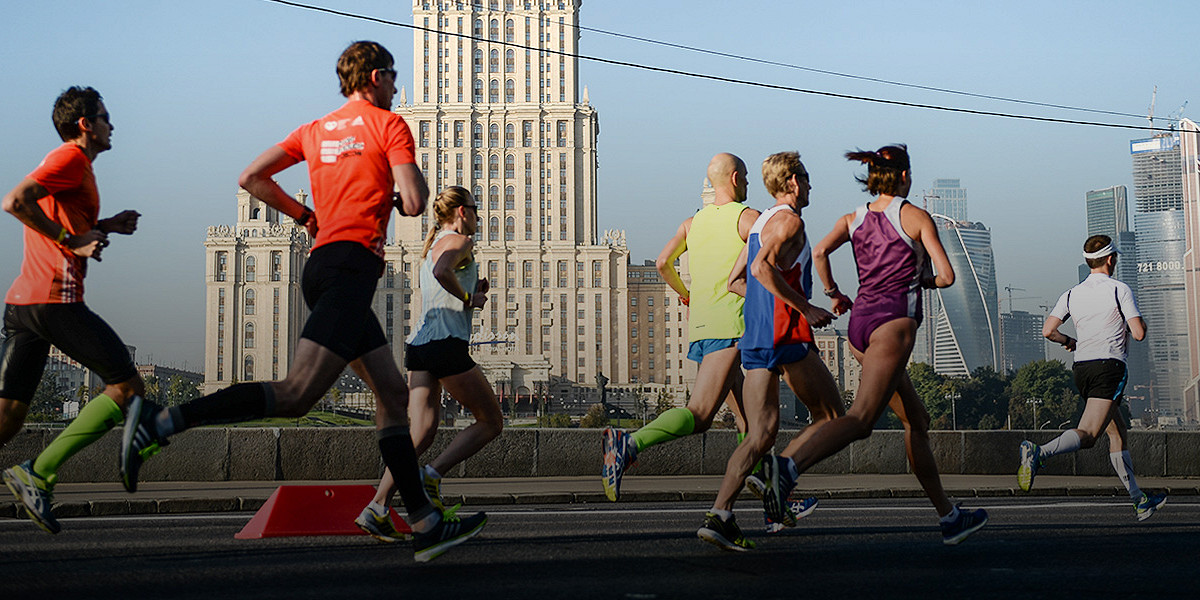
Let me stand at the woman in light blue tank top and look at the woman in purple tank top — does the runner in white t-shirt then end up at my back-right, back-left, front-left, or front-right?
front-left

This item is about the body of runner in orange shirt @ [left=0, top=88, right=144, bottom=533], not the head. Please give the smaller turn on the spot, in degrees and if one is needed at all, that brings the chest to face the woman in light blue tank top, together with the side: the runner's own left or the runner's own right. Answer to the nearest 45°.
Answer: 0° — they already face them

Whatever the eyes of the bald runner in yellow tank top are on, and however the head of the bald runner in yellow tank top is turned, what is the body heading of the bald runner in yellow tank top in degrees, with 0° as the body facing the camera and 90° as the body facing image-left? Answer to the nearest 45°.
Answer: approximately 225°

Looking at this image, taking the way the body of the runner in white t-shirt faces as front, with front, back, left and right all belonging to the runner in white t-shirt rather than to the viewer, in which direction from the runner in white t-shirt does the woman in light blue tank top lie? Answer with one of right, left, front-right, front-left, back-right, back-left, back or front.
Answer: back

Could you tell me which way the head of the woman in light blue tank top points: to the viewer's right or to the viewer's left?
to the viewer's right

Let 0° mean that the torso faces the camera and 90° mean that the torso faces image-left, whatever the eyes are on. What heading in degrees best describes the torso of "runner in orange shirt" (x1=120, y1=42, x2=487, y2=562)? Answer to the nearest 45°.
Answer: approximately 225°

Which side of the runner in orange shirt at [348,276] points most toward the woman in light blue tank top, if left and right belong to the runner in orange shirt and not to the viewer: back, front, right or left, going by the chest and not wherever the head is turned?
front

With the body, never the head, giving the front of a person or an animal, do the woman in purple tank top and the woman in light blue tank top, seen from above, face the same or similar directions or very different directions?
same or similar directions

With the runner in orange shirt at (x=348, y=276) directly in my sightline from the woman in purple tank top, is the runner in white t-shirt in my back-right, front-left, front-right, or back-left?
back-right

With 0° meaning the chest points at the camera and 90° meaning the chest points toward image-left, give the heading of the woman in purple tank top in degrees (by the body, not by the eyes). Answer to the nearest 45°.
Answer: approximately 225°

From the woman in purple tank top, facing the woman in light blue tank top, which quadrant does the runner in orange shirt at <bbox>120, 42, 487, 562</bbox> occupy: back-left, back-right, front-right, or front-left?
front-left

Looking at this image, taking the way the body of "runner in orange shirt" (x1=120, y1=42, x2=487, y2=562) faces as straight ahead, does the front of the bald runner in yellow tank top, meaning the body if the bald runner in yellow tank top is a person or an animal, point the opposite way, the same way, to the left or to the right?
the same way

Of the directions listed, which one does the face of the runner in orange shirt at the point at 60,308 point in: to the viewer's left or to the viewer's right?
to the viewer's right

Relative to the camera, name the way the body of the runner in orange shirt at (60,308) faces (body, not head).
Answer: to the viewer's right

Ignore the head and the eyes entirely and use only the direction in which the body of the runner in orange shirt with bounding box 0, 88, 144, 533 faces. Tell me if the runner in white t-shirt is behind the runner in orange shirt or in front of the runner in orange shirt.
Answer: in front

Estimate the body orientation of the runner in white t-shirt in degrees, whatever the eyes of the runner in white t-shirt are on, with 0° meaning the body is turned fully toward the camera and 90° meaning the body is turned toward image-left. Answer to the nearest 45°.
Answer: approximately 225°
